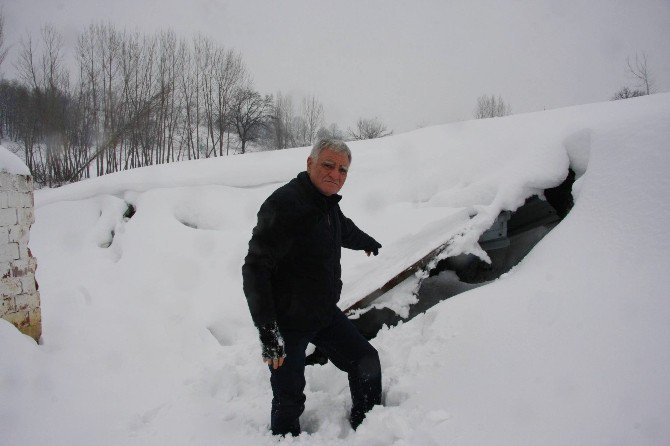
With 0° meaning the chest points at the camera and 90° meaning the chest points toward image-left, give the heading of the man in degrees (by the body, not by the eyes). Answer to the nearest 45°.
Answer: approximately 315°

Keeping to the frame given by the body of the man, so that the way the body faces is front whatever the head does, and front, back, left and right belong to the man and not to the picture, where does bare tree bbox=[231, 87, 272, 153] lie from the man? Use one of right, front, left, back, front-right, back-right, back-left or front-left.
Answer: back-left
